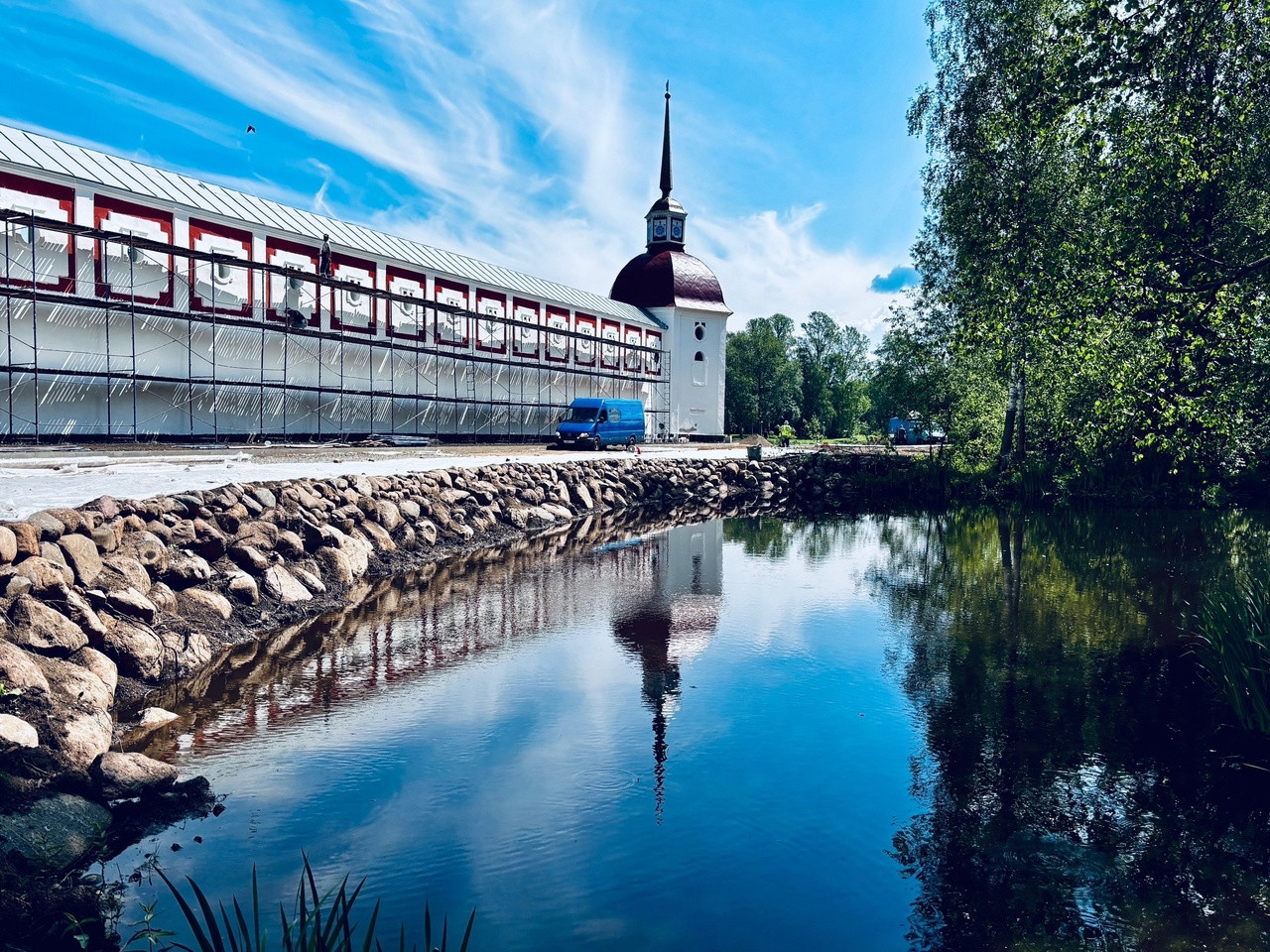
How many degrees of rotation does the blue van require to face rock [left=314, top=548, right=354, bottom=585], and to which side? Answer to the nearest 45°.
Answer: approximately 45° to its left

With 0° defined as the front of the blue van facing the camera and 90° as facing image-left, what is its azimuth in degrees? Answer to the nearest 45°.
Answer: approximately 45°

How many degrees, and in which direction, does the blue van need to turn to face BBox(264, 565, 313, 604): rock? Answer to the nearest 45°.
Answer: approximately 45° to its left

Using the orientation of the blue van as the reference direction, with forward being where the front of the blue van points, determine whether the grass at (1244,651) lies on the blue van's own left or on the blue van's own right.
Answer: on the blue van's own left

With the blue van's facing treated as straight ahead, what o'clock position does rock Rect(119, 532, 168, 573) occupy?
The rock is roughly at 11 o'clock from the blue van.

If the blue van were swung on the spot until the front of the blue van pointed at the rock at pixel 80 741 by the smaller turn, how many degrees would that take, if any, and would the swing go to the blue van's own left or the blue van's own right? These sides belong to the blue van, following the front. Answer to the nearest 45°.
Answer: approximately 45° to the blue van's own left

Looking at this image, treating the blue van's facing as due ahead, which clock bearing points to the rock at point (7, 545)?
The rock is roughly at 11 o'clock from the blue van.

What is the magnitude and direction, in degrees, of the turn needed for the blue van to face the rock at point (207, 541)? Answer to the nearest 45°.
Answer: approximately 45° to its left
